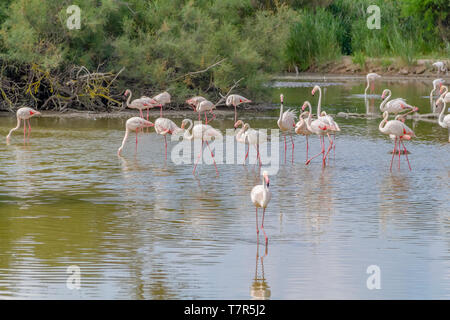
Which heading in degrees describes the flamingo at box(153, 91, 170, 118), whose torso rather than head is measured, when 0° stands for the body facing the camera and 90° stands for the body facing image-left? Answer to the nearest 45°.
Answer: approximately 270°

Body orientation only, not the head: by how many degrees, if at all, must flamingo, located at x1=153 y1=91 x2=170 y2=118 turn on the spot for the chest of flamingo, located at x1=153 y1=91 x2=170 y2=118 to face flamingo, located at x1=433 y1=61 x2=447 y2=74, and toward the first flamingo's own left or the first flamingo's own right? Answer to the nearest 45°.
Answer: approximately 45° to the first flamingo's own left
